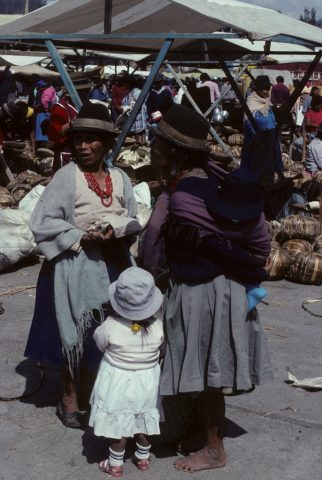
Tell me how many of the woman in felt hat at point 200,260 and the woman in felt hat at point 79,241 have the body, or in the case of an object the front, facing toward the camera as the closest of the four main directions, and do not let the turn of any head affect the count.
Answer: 1

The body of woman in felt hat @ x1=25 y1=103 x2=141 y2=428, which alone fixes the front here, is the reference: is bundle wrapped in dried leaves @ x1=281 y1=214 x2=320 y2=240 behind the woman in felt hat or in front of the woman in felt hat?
behind

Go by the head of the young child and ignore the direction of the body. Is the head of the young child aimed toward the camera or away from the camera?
away from the camera

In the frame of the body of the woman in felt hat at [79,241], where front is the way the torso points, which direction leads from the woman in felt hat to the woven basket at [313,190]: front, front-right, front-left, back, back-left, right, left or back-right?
back-left

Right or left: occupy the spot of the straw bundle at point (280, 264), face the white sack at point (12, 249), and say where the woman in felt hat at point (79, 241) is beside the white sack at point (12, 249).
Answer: left
